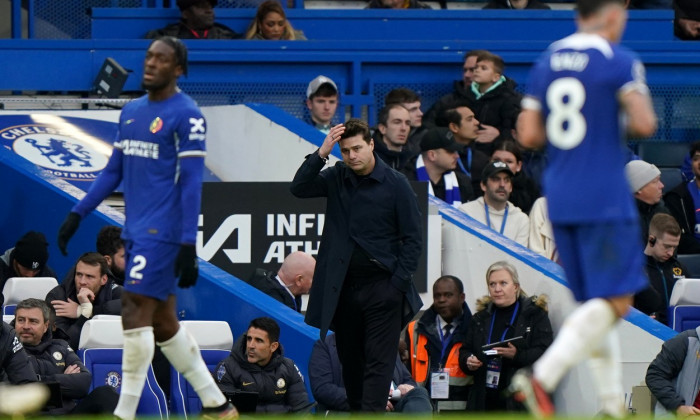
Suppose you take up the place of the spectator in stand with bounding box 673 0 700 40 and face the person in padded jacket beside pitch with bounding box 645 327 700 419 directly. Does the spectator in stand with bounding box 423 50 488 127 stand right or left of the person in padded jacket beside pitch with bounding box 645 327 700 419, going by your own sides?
right

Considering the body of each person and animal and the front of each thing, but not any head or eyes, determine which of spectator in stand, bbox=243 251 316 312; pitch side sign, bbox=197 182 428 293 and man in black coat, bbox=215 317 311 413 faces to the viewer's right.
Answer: the spectator in stand

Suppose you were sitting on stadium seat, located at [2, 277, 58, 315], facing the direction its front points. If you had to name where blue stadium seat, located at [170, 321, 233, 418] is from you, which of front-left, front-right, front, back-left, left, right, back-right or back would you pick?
front-left

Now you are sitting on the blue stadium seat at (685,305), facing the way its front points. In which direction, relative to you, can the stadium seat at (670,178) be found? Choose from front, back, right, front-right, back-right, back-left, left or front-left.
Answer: back

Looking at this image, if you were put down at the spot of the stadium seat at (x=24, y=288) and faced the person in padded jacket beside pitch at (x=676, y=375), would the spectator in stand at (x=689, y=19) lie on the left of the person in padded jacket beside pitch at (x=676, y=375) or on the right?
left

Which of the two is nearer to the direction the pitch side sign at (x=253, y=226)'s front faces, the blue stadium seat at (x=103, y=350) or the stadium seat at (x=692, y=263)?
the blue stadium seat

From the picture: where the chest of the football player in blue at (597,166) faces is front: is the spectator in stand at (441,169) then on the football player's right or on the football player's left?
on the football player's left

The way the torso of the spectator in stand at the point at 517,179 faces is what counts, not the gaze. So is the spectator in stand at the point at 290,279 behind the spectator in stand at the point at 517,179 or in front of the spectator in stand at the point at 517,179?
in front

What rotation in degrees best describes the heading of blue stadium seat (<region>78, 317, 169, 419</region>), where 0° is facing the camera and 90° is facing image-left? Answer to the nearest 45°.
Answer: approximately 0°

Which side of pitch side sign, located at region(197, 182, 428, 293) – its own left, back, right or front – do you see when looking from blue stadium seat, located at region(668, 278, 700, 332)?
left

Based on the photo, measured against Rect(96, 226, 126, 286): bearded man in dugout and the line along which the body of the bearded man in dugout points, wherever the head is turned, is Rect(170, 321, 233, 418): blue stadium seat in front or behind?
in front
